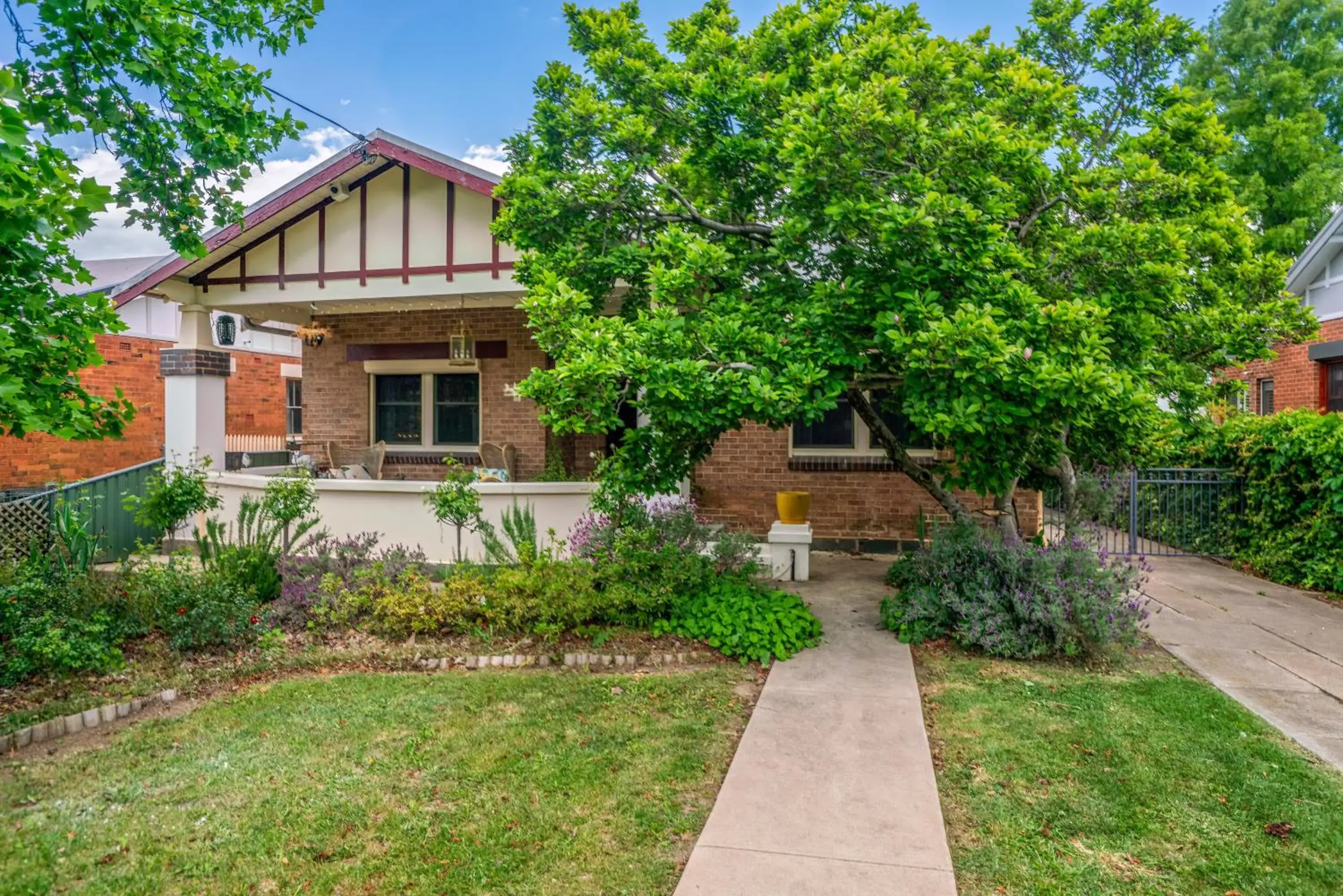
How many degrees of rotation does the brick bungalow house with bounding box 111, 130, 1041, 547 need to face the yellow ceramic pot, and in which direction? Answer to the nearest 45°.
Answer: approximately 45° to its left

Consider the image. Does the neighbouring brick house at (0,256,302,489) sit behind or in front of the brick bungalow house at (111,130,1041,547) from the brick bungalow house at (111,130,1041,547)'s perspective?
behind

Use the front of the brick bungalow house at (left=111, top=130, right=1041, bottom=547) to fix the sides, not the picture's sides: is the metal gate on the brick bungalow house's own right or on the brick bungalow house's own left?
on the brick bungalow house's own left

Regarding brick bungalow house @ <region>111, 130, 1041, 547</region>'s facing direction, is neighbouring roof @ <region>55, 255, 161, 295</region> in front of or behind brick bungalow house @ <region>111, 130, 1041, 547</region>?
behind

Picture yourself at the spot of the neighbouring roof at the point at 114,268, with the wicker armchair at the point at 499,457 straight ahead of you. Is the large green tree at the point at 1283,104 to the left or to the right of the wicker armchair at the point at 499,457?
left

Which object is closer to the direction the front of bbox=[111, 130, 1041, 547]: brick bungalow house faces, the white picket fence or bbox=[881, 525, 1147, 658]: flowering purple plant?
the flowering purple plant

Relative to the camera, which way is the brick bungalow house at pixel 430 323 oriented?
toward the camera

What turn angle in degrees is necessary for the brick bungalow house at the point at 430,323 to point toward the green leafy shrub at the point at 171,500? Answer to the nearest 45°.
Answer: approximately 45° to its right

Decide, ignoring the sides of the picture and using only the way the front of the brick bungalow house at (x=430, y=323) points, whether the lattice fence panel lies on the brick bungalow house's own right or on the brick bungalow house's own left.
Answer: on the brick bungalow house's own right

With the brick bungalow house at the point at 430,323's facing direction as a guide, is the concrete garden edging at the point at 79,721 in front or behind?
in front

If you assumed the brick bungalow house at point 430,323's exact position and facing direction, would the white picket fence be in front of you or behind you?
behind

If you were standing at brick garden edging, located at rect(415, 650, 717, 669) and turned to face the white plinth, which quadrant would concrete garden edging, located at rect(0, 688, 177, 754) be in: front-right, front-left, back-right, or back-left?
back-left

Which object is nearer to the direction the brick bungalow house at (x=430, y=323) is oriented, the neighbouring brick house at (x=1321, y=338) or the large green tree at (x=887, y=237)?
the large green tree

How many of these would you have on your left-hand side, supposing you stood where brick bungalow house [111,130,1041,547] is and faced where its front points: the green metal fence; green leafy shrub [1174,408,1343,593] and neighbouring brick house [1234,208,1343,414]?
2

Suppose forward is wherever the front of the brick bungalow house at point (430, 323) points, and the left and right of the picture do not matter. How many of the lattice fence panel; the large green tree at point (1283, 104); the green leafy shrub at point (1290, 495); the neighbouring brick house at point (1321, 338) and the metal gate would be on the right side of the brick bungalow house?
1

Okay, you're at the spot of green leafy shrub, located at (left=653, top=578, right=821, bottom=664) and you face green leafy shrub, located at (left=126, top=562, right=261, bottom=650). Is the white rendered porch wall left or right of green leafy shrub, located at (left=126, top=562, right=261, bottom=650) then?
right
